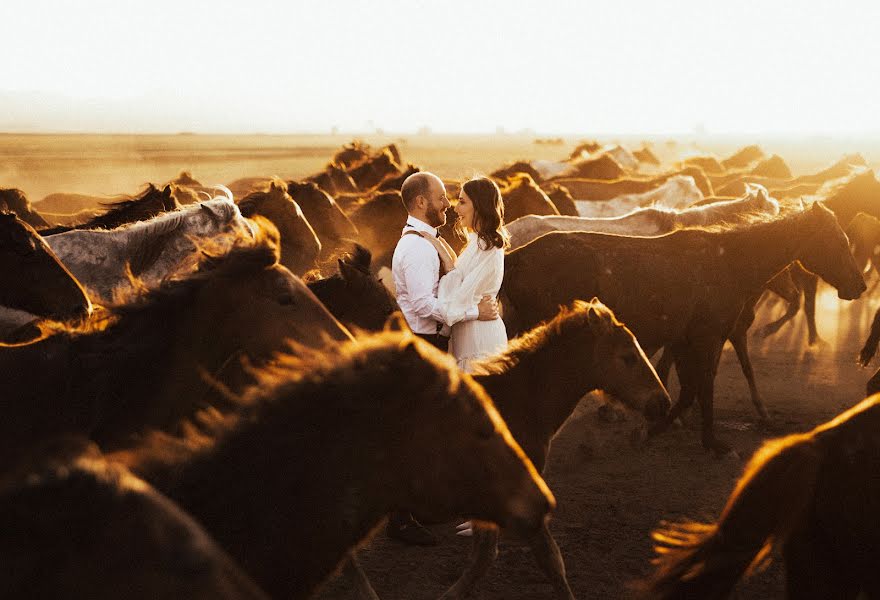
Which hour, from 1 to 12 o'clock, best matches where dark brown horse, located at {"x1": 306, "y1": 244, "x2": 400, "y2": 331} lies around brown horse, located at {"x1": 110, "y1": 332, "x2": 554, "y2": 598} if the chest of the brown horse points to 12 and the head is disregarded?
The dark brown horse is roughly at 9 o'clock from the brown horse.

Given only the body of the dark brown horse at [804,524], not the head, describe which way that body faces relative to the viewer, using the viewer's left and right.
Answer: facing to the right of the viewer

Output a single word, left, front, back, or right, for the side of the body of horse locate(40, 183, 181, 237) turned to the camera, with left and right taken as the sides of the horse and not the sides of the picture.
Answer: right

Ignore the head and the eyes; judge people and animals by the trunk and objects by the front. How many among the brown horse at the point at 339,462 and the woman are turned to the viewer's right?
1

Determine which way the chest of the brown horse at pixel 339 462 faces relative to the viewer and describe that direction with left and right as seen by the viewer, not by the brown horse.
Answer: facing to the right of the viewer

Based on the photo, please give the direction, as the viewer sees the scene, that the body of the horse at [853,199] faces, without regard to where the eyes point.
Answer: to the viewer's right

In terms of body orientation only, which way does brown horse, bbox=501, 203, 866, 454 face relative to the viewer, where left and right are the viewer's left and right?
facing to the right of the viewer

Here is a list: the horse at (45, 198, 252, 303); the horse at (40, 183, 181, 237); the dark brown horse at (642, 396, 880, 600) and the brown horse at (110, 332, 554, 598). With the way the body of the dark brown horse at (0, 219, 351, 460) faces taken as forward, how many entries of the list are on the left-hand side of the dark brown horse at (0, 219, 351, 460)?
2

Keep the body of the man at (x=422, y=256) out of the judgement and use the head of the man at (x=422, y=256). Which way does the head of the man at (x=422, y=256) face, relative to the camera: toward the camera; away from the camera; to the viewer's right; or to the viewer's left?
to the viewer's right

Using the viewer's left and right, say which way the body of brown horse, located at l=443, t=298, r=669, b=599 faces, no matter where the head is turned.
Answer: facing to the right of the viewer

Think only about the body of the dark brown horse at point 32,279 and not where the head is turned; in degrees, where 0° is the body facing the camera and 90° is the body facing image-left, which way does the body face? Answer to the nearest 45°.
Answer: approximately 270°

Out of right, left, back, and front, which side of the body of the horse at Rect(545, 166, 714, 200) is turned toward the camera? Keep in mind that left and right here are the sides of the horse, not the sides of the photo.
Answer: right

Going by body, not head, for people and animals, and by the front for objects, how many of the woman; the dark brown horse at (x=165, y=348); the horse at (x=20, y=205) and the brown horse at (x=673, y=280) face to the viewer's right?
3

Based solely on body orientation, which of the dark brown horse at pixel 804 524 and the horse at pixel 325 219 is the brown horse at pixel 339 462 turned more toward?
the dark brown horse

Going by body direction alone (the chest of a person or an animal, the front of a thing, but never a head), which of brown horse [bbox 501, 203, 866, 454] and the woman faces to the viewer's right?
the brown horse

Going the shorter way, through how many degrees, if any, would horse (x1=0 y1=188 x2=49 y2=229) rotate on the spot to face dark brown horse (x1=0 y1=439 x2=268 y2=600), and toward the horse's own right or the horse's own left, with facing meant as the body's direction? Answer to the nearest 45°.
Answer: approximately 90° to the horse's own right

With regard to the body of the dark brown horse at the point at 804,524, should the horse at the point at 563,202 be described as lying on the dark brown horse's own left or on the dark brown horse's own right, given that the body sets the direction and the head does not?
on the dark brown horse's own left

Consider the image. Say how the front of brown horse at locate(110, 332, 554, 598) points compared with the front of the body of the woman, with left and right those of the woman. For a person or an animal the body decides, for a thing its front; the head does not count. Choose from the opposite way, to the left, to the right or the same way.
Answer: the opposite way
